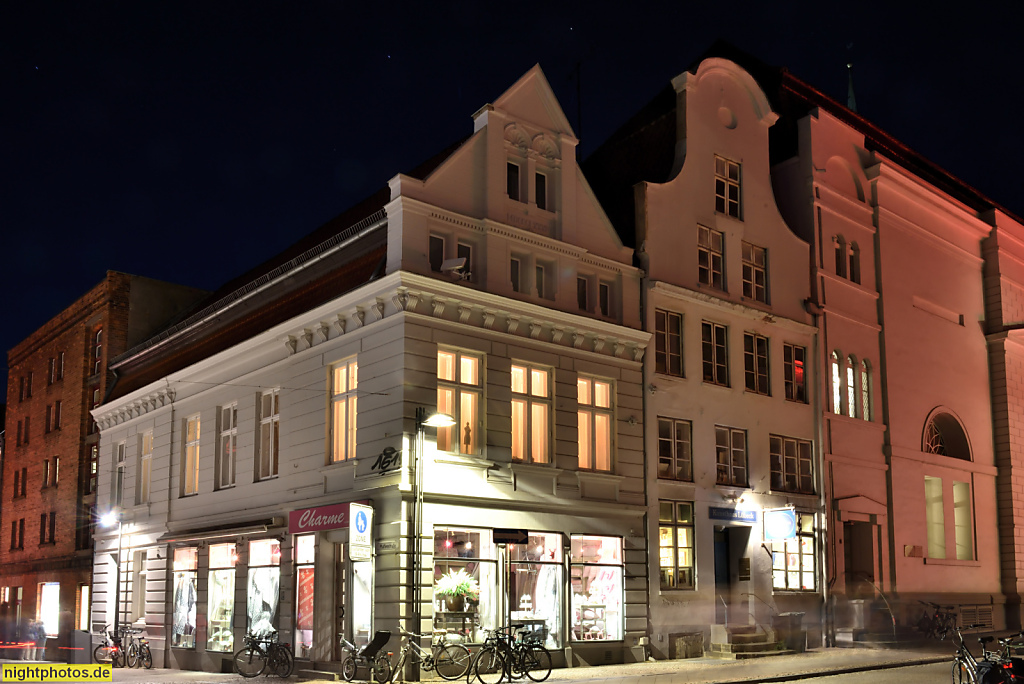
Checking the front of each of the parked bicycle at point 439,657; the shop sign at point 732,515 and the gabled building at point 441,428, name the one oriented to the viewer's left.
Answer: the parked bicycle

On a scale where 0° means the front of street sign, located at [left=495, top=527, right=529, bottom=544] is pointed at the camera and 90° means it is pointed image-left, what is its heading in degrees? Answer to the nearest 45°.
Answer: approximately 0°

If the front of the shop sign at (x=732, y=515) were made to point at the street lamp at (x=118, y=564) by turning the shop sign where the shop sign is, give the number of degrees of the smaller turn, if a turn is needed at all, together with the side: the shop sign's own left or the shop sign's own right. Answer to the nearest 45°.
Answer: approximately 135° to the shop sign's own right

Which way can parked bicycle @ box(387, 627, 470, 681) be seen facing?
to the viewer's left

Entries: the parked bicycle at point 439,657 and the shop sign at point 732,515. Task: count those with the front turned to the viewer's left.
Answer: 1

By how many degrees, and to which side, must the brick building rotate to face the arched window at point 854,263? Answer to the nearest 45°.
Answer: approximately 90° to its left

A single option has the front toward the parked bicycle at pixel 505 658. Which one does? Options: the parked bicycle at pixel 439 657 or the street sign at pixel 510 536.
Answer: the street sign

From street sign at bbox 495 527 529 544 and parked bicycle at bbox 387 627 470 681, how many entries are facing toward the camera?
1

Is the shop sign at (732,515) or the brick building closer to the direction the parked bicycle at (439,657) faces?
the brick building

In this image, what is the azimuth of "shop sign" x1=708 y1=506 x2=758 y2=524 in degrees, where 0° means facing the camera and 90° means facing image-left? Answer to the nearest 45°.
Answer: approximately 315°

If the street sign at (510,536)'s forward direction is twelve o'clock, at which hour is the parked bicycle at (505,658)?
The parked bicycle is roughly at 12 o'clock from the street sign.
